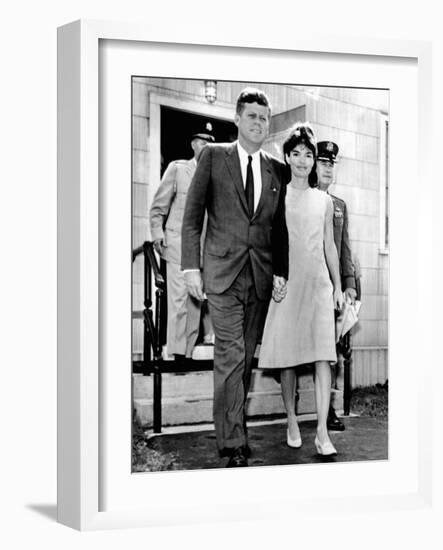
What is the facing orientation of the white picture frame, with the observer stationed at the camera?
facing the viewer and to the right of the viewer
